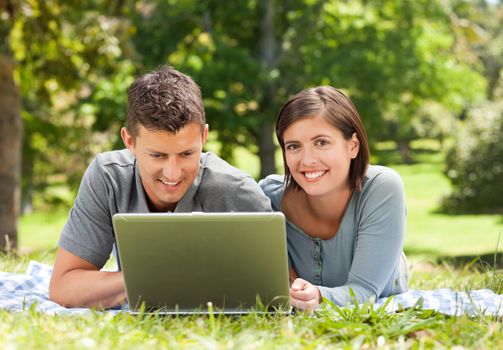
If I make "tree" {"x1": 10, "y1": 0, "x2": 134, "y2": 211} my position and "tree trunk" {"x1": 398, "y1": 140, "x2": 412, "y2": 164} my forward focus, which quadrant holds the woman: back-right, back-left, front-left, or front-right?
back-right

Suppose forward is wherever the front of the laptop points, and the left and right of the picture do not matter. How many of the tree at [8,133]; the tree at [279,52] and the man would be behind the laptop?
0

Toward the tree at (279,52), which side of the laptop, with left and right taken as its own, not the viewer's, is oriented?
front

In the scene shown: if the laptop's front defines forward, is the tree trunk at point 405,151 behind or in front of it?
in front

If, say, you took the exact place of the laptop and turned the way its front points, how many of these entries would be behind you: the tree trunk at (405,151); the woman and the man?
0

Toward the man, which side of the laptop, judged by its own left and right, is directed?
front

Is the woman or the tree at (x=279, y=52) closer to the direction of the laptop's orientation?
the tree

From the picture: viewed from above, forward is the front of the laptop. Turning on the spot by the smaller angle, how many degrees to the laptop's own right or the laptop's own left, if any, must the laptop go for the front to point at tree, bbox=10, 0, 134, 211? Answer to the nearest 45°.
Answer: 0° — it already faces it

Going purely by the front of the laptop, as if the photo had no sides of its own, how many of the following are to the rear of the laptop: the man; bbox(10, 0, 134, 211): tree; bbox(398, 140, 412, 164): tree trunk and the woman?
0

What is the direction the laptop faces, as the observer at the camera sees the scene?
facing away from the viewer

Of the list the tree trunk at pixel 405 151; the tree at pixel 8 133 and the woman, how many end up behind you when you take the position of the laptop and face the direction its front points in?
0

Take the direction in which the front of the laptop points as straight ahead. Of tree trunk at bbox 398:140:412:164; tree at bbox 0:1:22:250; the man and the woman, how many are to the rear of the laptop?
0

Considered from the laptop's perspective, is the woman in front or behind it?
in front

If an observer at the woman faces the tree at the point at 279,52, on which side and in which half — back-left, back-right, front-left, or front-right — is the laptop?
back-left
